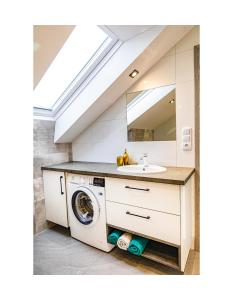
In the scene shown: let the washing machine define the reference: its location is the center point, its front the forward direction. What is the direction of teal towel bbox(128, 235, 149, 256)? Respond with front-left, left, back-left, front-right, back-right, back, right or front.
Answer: left

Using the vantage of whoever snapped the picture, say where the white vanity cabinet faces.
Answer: facing the viewer and to the left of the viewer

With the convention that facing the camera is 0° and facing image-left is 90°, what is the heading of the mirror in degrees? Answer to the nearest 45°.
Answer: approximately 45°

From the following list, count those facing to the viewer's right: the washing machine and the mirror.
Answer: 0

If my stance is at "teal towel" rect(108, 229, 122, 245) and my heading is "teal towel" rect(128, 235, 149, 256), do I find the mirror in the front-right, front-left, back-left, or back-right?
front-left

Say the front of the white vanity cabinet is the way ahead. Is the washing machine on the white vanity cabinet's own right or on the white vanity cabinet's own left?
on the white vanity cabinet's own right

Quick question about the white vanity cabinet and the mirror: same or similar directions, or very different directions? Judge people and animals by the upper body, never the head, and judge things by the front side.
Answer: same or similar directions

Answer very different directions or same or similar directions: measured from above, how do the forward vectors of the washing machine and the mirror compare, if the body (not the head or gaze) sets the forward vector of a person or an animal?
same or similar directions

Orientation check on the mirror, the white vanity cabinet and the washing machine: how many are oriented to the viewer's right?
0

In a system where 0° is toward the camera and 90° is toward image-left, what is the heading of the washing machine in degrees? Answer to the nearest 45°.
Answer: approximately 45°
